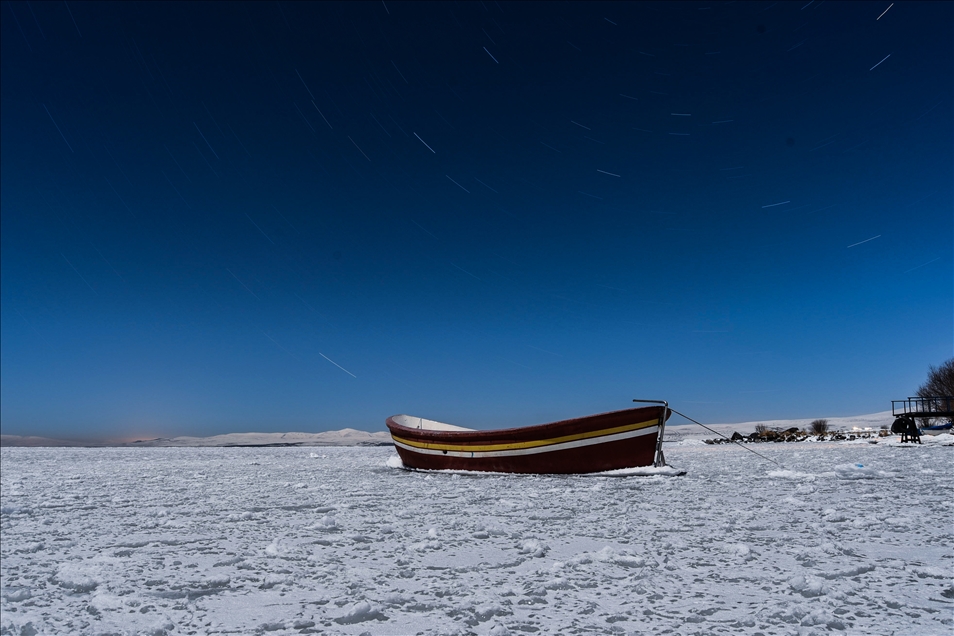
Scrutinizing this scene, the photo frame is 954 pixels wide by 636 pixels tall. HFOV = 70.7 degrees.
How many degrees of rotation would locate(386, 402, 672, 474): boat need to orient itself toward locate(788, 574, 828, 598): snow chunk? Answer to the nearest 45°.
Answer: approximately 90° to its right

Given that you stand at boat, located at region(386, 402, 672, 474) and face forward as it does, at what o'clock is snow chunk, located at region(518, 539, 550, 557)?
The snow chunk is roughly at 3 o'clock from the boat.

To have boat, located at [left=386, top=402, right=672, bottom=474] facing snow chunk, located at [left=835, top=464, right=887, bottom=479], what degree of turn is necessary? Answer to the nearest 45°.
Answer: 0° — it already faces it

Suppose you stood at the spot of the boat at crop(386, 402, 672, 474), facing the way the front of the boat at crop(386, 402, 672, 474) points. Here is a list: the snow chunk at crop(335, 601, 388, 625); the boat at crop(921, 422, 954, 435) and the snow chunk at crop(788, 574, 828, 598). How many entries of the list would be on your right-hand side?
2

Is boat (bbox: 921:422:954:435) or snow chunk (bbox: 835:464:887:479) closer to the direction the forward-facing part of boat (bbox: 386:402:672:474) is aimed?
the snow chunk

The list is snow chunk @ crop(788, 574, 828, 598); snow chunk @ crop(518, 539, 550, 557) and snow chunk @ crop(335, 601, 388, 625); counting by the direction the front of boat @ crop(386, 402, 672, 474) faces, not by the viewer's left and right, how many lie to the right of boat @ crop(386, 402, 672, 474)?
3
